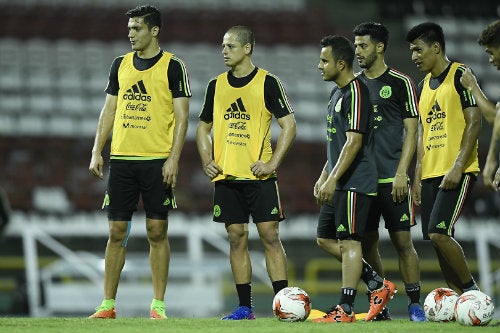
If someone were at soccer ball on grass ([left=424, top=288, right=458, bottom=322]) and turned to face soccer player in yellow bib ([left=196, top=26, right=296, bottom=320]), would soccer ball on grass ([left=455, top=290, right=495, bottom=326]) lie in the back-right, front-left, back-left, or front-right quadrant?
back-left

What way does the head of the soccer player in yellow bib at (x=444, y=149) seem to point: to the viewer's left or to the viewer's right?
to the viewer's left

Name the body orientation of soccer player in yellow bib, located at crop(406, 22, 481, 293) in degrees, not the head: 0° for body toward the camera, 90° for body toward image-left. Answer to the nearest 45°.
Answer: approximately 45°
